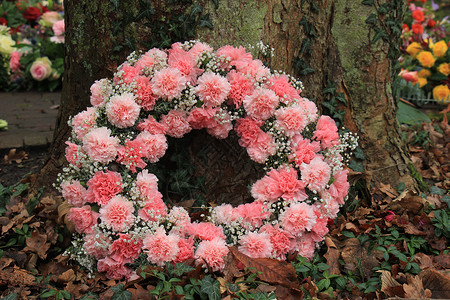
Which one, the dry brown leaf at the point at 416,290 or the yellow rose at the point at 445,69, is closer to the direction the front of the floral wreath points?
the dry brown leaf

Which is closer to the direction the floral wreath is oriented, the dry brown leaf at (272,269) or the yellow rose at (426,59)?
the dry brown leaf

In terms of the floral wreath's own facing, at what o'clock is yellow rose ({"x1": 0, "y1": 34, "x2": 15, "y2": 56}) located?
The yellow rose is roughly at 5 o'clock from the floral wreath.

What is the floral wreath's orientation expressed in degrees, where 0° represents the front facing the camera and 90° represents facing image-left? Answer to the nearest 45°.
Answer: approximately 0°

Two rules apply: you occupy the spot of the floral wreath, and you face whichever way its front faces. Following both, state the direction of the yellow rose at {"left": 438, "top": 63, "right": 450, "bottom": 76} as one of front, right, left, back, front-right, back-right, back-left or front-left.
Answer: back-left

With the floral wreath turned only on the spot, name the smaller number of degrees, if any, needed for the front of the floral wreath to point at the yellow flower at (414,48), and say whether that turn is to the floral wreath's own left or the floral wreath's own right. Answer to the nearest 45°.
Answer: approximately 135° to the floral wreath's own left

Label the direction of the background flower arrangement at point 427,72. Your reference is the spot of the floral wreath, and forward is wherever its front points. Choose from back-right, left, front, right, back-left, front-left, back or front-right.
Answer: back-left

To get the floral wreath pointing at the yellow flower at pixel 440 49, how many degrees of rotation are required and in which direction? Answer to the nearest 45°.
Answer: approximately 135° to its left

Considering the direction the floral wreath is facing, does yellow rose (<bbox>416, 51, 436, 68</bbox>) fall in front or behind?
behind

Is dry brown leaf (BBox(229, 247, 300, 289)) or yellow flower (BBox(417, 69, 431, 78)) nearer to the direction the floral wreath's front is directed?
the dry brown leaf

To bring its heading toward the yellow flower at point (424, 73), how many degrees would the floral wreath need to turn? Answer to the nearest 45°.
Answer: approximately 135° to its left

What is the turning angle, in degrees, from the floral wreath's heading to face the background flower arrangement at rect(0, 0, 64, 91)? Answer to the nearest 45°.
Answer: approximately 135° to its right

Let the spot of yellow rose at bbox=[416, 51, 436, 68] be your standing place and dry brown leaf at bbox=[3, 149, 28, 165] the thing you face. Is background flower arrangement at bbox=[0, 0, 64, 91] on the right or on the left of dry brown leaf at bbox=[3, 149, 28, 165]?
right

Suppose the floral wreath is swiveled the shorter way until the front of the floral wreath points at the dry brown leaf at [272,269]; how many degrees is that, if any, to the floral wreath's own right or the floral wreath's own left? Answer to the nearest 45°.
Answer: approximately 45° to the floral wreath's own left
